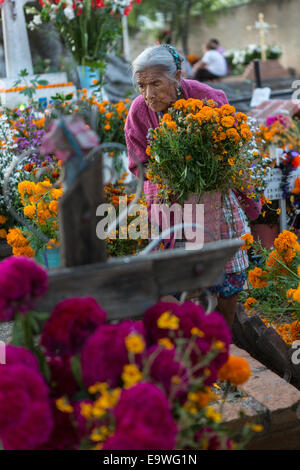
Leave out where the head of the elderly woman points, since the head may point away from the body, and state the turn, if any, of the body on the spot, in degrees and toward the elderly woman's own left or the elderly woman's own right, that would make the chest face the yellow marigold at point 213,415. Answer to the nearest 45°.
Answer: approximately 45° to the elderly woman's own left

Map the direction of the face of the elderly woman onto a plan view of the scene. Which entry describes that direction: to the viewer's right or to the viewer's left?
to the viewer's left

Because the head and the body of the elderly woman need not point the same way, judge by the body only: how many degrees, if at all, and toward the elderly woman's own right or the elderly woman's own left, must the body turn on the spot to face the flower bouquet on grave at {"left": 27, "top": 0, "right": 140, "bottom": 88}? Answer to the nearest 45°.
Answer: approximately 135° to the elderly woman's own right

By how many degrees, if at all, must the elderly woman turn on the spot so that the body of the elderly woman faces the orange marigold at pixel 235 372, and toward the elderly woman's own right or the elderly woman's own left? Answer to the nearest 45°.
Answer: approximately 45° to the elderly woman's own left

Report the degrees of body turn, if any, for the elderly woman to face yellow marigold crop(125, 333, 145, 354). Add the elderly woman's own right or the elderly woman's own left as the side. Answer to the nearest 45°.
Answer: approximately 45° to the elderly woman's own left

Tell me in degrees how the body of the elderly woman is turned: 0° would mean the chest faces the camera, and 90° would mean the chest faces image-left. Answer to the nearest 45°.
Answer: approximately 45°

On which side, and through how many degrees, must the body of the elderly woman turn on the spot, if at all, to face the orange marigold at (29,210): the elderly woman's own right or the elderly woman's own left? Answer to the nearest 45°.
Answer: approximately 45° to the elderly woman's own right
